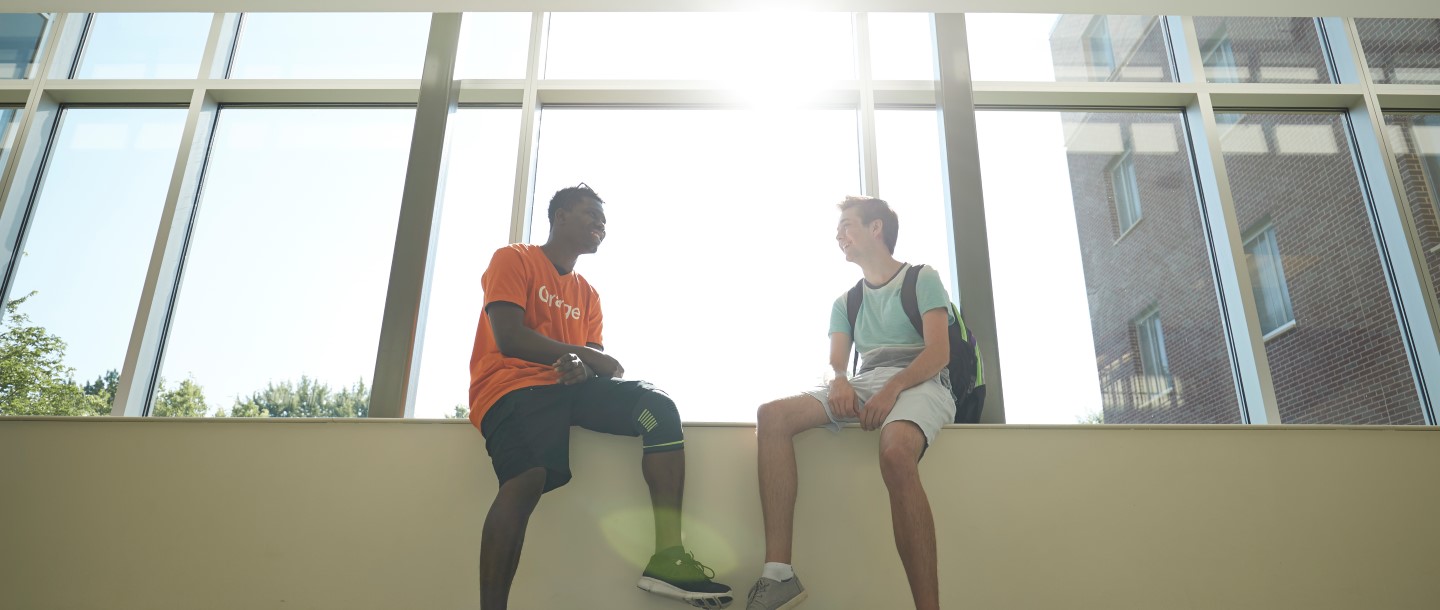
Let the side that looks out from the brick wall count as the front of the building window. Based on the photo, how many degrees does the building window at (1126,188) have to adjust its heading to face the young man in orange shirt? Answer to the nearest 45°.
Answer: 0° — it already faces them

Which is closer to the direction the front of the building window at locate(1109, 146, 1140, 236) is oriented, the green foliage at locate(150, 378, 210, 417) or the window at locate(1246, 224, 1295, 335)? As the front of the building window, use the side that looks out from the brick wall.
the green foliage

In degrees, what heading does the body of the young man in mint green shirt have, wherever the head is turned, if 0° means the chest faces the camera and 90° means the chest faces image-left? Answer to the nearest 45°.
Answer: approximately 45°

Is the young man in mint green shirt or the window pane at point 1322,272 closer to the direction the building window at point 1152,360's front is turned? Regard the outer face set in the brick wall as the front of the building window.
the young man in mint green shirt

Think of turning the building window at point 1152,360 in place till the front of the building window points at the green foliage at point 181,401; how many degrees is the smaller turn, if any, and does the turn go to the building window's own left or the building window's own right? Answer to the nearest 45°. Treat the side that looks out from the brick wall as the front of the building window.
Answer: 0° — it already faces it

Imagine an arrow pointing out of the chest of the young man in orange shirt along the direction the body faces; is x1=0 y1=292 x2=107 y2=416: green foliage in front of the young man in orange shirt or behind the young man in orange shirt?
behind

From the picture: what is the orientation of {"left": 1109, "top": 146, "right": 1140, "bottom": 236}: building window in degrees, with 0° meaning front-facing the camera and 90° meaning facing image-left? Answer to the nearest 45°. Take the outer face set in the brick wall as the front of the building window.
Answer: approximately 45°

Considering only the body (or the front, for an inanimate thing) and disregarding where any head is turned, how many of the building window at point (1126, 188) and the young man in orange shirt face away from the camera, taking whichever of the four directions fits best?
0

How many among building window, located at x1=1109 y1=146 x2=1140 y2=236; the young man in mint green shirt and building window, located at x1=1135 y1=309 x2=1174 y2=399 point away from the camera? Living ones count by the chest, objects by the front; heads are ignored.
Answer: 0

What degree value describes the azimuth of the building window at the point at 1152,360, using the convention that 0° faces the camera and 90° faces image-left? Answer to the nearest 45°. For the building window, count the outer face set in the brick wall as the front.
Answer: approximately 45°

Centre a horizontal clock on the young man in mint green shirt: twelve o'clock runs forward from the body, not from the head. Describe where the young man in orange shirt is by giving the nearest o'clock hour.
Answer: The young man in orange shirt is roughly at 1 o'clock from the young man in mint green shirt.

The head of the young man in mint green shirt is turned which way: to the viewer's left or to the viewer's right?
to the viewer's left

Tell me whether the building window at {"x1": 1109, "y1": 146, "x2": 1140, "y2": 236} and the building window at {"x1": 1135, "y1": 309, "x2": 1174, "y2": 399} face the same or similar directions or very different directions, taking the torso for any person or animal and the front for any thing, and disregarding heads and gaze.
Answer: same or similar directions

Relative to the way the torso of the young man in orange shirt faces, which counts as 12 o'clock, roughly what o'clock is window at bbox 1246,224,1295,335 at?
The window is roughly at 10 o'clock from the young man in orange shirt.

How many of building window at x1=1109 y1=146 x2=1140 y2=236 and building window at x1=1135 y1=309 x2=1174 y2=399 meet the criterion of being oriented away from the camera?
0

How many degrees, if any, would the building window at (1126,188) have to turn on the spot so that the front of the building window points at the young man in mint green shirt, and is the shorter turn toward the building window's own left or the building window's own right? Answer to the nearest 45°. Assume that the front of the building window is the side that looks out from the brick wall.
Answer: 0° — it already faces them

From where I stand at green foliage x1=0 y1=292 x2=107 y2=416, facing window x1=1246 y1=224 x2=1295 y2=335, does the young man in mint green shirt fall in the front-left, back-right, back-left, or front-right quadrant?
front-right

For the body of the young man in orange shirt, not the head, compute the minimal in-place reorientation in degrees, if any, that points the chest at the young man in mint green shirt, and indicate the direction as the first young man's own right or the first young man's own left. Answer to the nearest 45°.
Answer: approximately 45° to the first young man's own left
